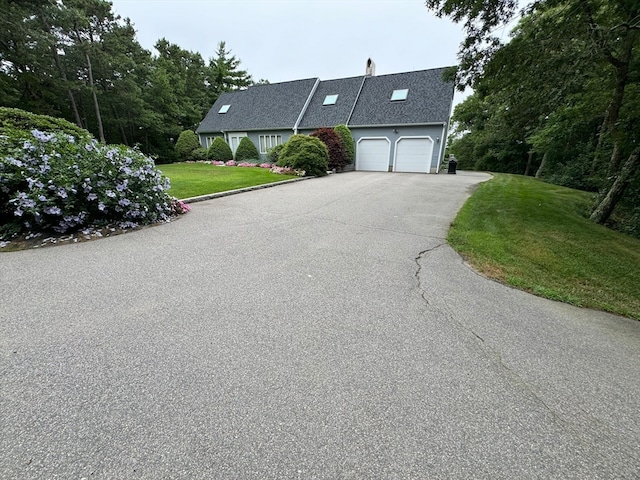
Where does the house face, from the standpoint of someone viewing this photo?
facing the viewer and to the left of the viewer

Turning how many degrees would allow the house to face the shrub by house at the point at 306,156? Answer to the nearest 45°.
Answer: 0° — it already faces it

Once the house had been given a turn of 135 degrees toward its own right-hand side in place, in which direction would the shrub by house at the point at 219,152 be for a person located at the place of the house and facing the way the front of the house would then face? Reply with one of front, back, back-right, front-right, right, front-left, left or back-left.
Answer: left

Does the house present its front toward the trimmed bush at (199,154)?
no

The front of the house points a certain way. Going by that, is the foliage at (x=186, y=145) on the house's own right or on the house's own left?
on the house's own right

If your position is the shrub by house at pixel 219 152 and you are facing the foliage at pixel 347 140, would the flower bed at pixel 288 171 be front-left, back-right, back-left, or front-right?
front-right

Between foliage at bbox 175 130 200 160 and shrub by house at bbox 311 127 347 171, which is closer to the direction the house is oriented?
the shrub by house

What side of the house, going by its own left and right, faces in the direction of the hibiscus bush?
front

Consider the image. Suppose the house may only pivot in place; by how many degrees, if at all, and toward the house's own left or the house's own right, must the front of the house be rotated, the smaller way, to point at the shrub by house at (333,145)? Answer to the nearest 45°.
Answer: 0° — it already faces it

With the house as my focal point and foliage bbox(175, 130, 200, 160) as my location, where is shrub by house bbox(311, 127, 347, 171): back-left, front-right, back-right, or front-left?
front-right

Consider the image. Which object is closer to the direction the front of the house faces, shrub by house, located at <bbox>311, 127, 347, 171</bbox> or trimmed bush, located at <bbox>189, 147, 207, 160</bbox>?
the shrub by house

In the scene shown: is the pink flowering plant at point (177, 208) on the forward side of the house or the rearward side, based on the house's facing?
on the forward side
